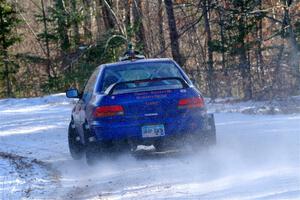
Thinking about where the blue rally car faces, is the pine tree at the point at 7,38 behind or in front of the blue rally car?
in front

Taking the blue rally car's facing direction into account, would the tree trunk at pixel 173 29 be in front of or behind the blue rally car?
in front

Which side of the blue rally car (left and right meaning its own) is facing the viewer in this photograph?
back
